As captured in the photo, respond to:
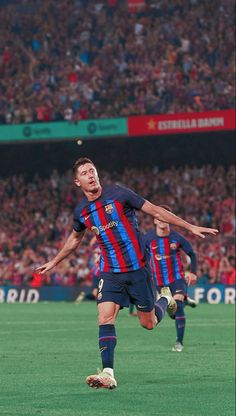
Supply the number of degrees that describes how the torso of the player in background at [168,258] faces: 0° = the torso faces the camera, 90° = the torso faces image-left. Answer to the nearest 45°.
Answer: approximately 0°

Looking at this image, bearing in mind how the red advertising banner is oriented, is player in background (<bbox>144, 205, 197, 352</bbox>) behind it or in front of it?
in front

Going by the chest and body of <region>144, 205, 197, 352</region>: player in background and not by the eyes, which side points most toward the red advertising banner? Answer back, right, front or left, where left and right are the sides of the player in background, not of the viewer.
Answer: back

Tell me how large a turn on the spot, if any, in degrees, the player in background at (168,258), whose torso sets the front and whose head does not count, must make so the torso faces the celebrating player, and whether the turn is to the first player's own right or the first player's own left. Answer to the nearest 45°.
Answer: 0° — they already face them

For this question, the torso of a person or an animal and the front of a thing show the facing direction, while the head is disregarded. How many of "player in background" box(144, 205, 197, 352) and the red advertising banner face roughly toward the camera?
2

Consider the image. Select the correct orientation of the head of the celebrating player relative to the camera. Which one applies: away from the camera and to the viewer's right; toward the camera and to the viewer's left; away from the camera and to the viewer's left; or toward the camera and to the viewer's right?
toward the camera and to the viewer's right
